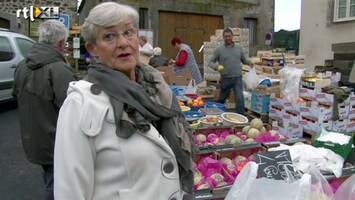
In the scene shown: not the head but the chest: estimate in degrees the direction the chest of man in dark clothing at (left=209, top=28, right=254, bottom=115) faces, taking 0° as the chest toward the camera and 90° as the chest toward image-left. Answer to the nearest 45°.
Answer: approximately 0°

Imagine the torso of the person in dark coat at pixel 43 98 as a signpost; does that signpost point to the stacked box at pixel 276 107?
yes

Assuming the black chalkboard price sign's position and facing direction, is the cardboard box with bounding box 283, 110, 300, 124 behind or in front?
behind

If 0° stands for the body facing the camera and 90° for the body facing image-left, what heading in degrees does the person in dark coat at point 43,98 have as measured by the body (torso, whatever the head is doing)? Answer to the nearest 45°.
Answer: approximately 225°

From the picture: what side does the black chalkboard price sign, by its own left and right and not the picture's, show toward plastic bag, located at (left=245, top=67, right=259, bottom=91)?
back

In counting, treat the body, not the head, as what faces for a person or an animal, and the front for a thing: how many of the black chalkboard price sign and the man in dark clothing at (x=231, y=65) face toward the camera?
2

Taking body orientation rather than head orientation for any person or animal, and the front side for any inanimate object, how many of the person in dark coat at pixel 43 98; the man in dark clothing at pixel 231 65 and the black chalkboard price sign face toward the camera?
2

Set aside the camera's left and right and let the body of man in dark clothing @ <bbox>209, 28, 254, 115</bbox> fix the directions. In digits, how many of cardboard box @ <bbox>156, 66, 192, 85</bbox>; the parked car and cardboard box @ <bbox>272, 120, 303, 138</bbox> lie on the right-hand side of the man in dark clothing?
2
